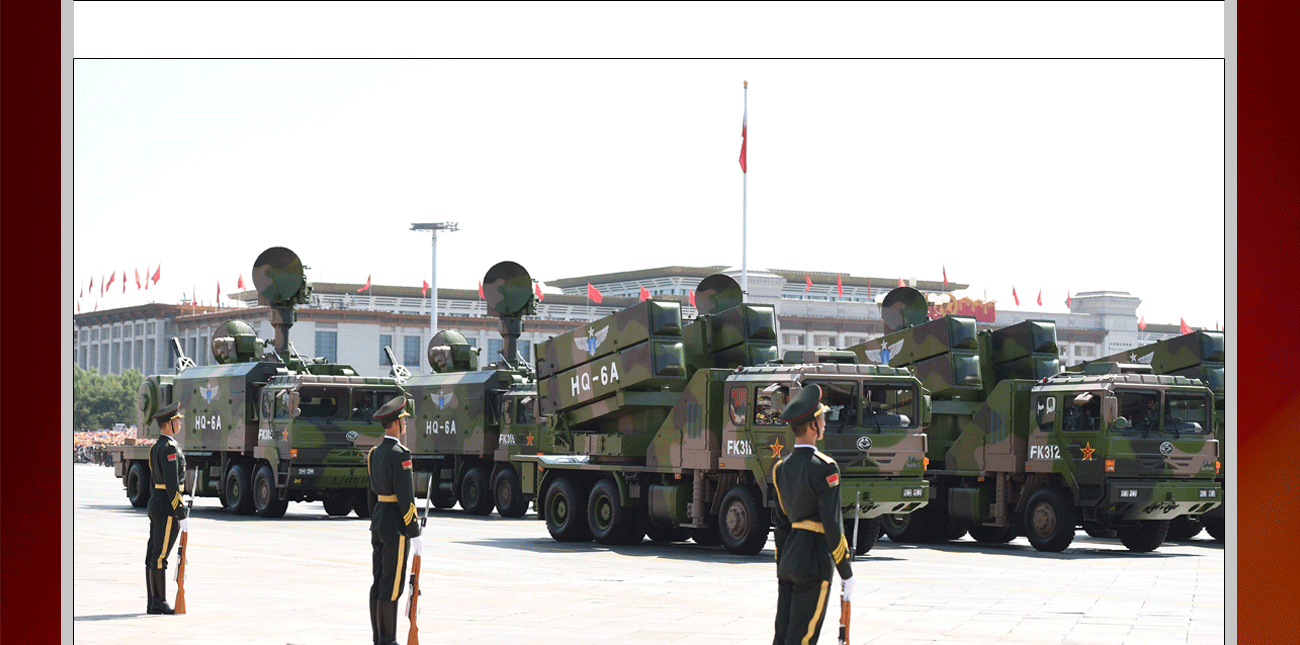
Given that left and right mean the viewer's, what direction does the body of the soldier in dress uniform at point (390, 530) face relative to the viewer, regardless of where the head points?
facing away from the viewer and to the right of the viewer

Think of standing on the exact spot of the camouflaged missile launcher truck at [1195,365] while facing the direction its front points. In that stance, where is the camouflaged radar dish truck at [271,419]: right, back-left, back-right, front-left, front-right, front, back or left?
back-right

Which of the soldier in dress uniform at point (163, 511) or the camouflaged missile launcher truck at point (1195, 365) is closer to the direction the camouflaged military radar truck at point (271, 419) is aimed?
the camouflaged missile launcher truck

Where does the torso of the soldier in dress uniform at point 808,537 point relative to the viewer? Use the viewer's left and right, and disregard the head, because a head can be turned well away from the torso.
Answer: facing away from the viewer and to the right of the viewer

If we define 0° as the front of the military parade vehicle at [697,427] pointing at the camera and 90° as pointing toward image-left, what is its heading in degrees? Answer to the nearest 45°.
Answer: approximately 315°

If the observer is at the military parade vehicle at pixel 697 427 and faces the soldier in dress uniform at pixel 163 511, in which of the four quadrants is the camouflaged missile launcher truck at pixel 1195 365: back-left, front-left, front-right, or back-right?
back-left

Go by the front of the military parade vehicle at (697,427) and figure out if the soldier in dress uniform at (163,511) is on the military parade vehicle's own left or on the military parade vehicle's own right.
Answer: on the military parade vehicle's own right
